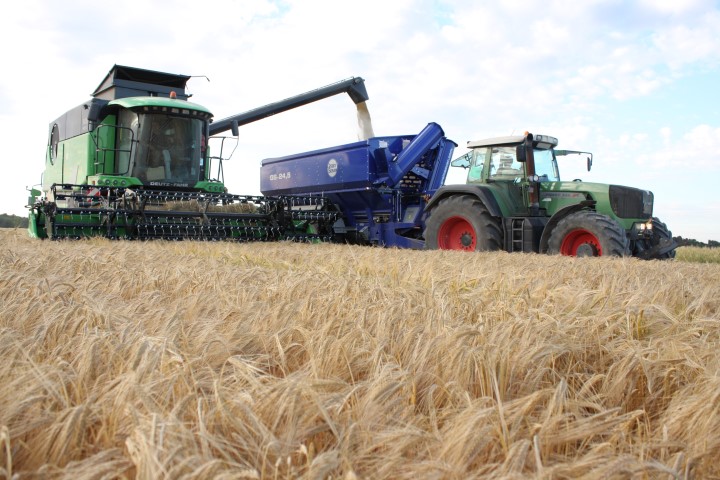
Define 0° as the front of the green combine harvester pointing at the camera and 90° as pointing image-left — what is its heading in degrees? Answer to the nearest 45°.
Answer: approximately 315°

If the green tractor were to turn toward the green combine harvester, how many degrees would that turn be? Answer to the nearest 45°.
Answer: approximately 135° to its right

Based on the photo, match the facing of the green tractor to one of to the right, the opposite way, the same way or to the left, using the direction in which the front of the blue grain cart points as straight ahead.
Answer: the same way

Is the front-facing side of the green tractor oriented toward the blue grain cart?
no

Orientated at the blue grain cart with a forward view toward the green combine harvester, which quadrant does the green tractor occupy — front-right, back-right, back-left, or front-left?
back-left

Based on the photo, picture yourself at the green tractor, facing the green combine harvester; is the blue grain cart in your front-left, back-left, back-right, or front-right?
front-right

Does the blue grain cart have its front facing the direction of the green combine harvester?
no

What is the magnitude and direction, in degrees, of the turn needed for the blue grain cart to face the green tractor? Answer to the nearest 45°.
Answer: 0° — it already faces it

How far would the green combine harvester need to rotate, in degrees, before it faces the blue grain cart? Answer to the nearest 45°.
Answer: approximately 45° to its left

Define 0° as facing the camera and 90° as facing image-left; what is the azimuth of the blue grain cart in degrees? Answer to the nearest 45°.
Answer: approximately 315°

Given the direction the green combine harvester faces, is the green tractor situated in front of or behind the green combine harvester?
in front

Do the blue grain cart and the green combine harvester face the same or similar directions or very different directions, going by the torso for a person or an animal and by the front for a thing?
same or similar directions

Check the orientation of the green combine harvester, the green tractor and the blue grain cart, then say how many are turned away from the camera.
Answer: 0

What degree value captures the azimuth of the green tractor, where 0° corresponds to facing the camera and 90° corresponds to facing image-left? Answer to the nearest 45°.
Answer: approximately 315°

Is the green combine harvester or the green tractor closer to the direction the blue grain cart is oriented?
the green tractor
